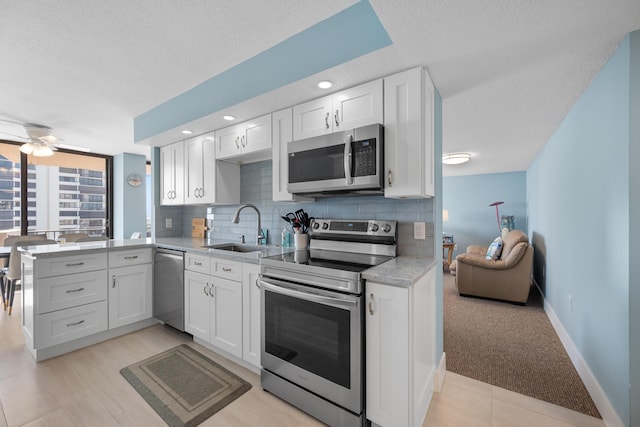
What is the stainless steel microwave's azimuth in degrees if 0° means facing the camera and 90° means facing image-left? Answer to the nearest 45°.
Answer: approximately 45°

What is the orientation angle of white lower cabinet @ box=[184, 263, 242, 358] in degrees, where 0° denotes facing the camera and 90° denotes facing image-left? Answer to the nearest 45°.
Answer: approximately 45°

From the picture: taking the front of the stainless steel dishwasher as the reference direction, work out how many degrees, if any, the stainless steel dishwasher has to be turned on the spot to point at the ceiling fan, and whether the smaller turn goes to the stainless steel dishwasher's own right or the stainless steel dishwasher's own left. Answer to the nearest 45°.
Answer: approximately 90° to the stainless steel dishwasher's own right

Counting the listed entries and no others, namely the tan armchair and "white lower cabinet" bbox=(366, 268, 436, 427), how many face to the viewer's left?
1

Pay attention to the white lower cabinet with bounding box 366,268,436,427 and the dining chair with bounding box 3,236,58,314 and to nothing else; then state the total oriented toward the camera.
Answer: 1
